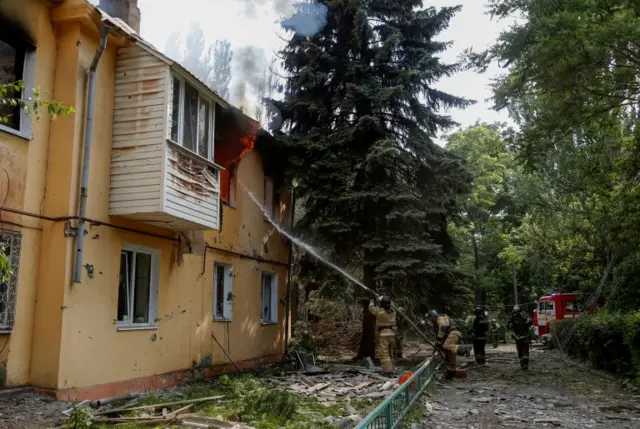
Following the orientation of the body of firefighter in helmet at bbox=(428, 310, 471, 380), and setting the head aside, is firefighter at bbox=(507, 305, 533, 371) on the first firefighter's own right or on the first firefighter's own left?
on the first firefighter's own right

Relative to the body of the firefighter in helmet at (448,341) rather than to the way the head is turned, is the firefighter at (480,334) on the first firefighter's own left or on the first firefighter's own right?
on the first firefighter's own right

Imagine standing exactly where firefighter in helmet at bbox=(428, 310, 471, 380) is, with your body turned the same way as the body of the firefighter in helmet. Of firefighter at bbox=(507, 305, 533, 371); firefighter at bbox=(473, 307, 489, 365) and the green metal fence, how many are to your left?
1

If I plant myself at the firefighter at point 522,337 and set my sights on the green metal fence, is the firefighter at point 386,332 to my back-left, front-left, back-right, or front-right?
front-right

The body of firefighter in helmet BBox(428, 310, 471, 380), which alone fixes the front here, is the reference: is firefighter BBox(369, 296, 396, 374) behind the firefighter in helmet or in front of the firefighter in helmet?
in front

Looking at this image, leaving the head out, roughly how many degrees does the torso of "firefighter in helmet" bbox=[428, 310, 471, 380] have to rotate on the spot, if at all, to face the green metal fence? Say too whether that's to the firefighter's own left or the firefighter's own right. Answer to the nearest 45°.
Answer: approximately 90° to the firefighter's own left

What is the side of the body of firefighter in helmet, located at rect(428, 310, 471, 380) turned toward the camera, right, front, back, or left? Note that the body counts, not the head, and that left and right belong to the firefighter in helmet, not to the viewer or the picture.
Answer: left
